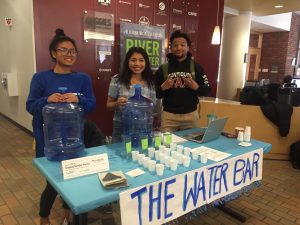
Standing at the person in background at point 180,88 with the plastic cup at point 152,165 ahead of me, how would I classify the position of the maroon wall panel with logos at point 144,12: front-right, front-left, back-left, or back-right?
back-right

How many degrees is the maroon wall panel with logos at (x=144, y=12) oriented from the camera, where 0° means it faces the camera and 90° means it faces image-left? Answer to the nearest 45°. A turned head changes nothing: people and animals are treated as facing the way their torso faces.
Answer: approximately 0°

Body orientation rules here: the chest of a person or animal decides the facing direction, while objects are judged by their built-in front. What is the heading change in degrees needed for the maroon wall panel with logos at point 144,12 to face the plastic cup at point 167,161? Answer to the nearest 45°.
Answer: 0° — it already faces it

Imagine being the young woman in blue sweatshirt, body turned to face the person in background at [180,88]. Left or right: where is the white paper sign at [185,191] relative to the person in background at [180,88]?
right

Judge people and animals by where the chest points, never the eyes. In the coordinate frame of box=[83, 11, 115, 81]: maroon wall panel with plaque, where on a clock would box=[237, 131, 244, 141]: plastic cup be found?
The plastic cup is roughly at 11 o'clock from the maroon wall panel with plaque.
